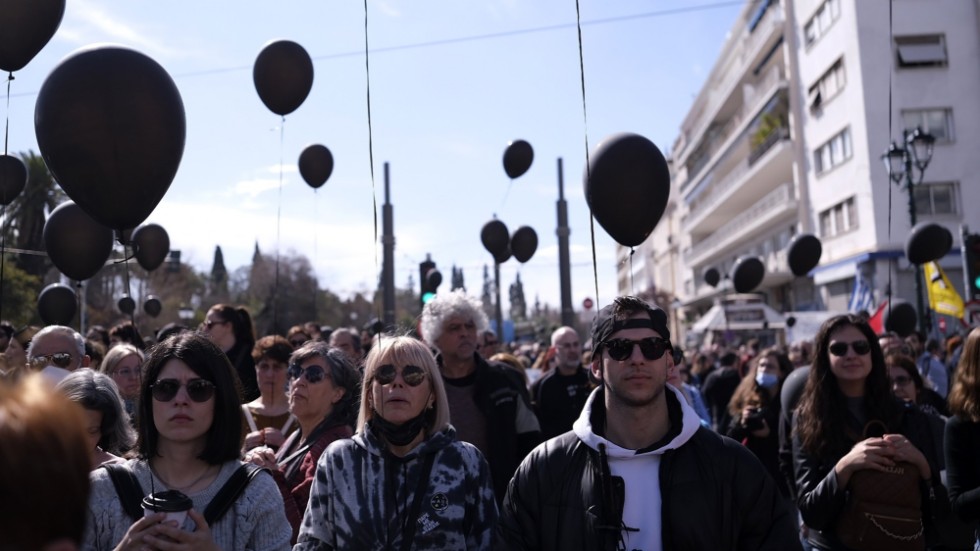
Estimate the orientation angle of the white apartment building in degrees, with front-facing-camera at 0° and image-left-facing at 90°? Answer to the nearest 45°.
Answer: approximately 45°

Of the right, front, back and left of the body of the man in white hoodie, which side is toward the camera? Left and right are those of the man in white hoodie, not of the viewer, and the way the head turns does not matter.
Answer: front

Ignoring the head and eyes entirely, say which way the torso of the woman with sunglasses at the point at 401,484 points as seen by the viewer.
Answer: toward the camera

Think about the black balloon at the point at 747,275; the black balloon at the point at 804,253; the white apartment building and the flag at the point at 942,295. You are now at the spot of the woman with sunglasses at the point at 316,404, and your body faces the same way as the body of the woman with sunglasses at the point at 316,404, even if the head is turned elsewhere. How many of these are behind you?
4

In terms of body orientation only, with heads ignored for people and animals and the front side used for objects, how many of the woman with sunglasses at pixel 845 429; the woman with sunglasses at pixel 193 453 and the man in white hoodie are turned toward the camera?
3

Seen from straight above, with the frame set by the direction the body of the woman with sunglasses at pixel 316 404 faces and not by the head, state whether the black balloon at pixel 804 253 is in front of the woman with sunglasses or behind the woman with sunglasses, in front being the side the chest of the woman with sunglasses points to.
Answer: behind

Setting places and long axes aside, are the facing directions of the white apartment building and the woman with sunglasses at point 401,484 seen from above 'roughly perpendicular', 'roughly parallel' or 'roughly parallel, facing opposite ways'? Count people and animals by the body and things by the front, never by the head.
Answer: roughly perpendicular

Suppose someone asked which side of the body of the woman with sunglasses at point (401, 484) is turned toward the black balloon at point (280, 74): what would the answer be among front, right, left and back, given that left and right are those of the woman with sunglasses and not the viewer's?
back

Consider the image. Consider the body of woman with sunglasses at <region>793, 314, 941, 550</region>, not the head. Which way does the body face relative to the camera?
toward the camera

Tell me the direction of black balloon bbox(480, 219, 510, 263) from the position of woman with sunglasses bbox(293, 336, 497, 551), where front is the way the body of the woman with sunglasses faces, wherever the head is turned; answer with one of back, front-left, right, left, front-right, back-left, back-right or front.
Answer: back

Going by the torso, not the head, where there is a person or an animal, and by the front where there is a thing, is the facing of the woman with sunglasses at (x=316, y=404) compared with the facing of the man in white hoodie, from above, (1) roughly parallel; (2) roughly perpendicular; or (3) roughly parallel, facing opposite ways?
roughly parallel

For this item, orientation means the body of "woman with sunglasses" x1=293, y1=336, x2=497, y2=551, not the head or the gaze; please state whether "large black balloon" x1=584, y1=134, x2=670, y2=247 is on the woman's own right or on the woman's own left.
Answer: on the woman's own left

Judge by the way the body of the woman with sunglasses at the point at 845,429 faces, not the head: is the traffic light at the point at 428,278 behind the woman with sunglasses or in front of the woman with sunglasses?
behind

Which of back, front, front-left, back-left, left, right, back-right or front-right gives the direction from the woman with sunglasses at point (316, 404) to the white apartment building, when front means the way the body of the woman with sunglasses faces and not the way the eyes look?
back
